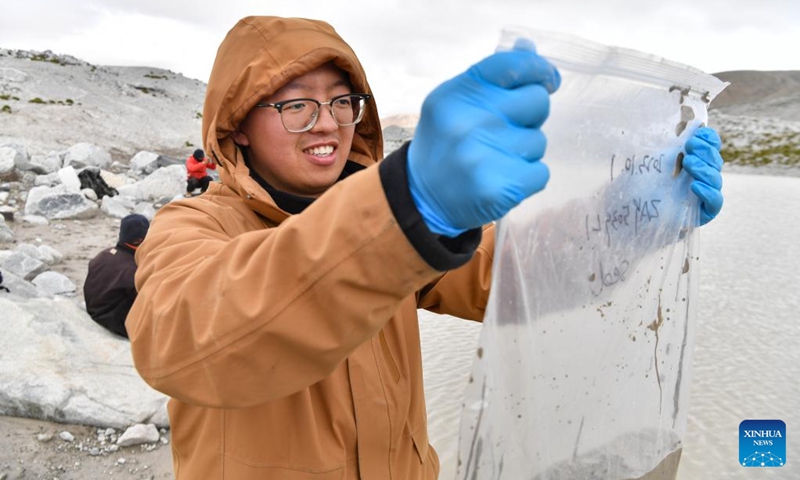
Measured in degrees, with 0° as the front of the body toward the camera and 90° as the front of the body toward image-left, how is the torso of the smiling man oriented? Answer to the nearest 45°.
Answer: approximately 315°

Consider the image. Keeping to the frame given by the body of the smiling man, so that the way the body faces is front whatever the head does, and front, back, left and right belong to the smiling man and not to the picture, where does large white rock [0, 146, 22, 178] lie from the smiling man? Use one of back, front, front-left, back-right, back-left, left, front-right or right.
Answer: back

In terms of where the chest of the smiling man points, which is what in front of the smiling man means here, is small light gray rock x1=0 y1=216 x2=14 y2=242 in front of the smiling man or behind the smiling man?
behind

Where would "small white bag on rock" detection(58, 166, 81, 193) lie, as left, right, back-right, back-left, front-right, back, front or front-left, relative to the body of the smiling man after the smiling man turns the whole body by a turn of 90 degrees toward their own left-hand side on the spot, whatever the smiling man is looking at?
left

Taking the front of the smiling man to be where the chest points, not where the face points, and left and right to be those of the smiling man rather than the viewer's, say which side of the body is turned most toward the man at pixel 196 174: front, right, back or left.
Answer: back

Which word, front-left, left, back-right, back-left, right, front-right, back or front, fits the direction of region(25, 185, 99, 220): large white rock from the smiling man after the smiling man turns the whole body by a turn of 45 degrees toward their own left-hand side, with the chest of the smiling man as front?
back-left
